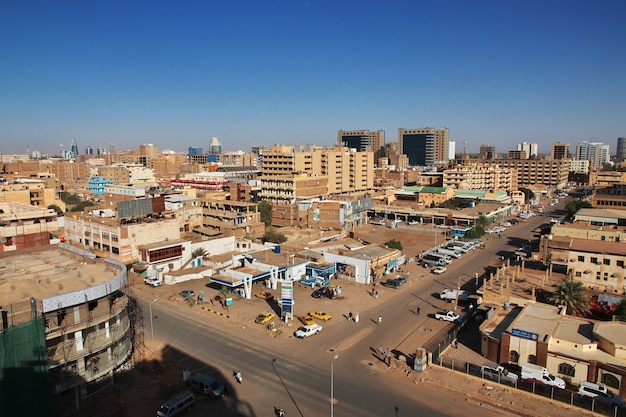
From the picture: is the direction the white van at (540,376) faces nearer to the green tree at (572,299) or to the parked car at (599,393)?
the parked car
